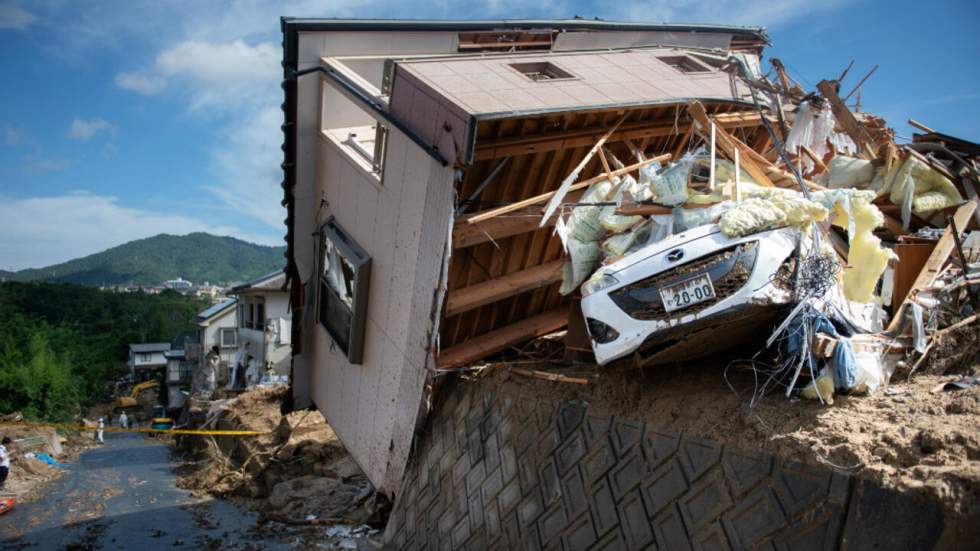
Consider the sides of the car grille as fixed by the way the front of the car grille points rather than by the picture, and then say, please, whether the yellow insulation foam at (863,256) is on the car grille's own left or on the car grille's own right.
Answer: on the car grille's own left

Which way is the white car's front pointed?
toward the camera

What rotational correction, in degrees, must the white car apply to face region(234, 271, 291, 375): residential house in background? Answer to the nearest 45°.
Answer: approximately 135° to its right

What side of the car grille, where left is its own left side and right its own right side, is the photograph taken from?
front

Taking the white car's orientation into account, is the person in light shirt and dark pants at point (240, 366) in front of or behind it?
behind

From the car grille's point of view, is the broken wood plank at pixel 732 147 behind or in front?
behind

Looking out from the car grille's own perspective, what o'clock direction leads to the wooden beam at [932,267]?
The wooden beam is roughly at 8 o'clock from the car grille.

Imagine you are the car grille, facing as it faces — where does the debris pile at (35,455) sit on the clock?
The debris pile is roughly at 4 o'clock from the car grille.
